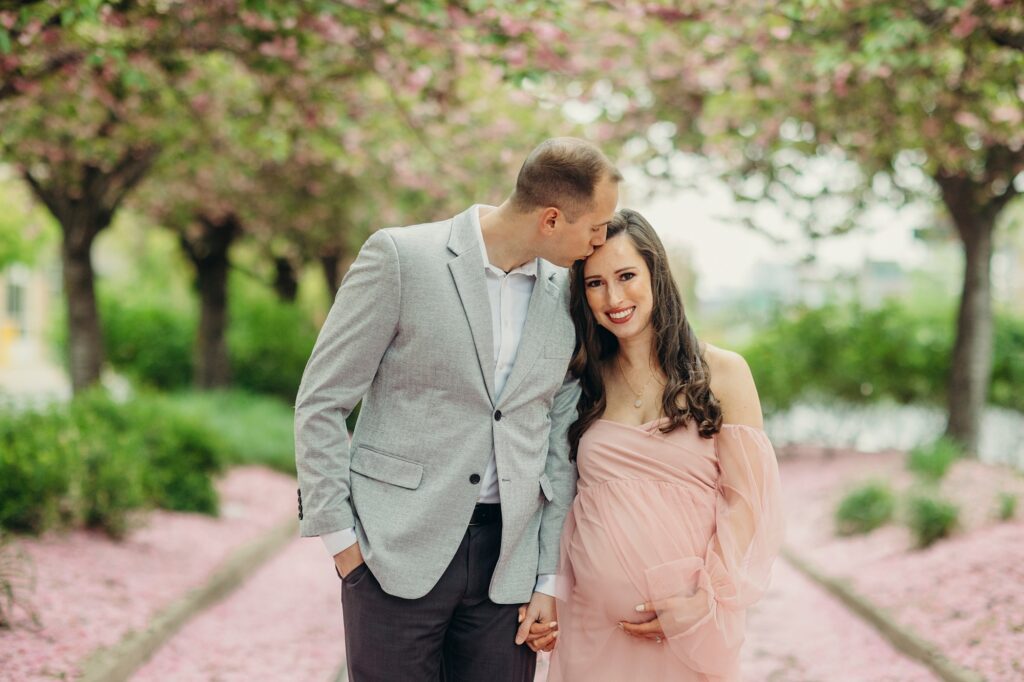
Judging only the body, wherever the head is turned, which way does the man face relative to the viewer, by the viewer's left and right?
facing the viewer and to the right of the viewer

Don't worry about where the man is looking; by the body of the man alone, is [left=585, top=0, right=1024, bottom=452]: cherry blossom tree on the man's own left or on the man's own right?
on the man's own left

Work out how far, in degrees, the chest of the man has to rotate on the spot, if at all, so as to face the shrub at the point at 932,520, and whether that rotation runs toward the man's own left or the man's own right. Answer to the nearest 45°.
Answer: approximately 90° to the man's own left

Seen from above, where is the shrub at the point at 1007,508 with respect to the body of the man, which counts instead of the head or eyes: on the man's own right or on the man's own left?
on the man's own left

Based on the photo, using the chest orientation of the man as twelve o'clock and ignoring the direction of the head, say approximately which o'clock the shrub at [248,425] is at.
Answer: The shrub is roughly at 7 o'clock from the man.

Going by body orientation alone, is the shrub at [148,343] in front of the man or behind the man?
behind

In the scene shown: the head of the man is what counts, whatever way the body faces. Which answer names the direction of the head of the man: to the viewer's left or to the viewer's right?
to the viewer's right

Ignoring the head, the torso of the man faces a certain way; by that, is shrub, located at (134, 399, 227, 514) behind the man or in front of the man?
behind

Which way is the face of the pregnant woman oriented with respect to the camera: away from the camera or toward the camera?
toward the camera

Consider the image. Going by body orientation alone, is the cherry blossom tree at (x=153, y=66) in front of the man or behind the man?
behind

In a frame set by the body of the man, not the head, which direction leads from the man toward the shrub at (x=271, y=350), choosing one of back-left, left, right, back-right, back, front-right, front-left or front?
back-left

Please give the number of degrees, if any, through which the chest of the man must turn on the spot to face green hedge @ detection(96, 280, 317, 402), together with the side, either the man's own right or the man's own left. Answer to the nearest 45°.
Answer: approximately 135° to the man's own left
